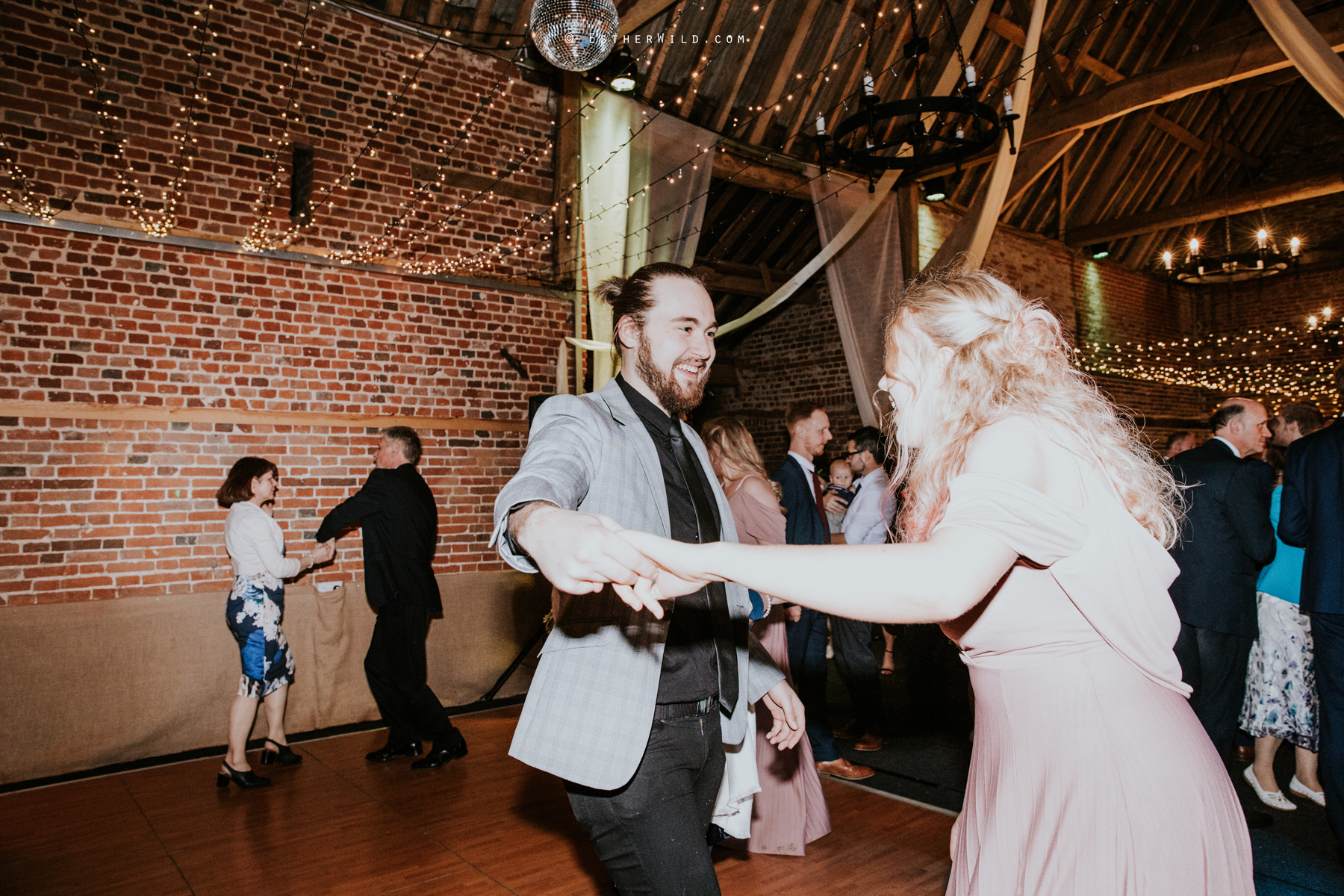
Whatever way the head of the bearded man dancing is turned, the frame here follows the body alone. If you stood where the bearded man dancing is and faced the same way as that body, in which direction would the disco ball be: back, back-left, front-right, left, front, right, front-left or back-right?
back-left

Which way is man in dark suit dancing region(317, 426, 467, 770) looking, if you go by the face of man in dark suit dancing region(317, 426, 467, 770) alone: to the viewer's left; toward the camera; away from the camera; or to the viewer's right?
to the viewer's left

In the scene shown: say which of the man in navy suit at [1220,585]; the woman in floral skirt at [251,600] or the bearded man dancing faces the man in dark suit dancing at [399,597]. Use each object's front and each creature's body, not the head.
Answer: the woman in floral skirt

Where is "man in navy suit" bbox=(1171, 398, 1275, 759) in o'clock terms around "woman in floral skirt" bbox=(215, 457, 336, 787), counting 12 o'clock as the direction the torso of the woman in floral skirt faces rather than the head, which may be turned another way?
The man in navy suit is roughly at 1 o'clock from the woman in floral skirt.

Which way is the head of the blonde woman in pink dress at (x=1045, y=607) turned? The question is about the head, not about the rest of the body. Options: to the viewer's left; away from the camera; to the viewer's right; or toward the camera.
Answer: to the viewer's left

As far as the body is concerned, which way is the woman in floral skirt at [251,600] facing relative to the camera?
to the viewer's right

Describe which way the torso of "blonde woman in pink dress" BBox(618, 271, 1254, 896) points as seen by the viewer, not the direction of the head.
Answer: to the viewer's left

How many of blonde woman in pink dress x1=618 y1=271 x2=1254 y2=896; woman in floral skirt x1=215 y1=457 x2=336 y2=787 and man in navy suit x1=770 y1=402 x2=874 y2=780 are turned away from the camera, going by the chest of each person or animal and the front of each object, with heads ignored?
0

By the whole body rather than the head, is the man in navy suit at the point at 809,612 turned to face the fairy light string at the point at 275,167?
no

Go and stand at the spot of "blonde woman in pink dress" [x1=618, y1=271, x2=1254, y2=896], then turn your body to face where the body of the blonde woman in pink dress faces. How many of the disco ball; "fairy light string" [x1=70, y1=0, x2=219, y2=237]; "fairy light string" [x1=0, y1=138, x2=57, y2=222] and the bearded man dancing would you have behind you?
0

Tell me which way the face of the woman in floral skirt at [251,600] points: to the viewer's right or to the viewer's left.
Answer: to the viewer's right
